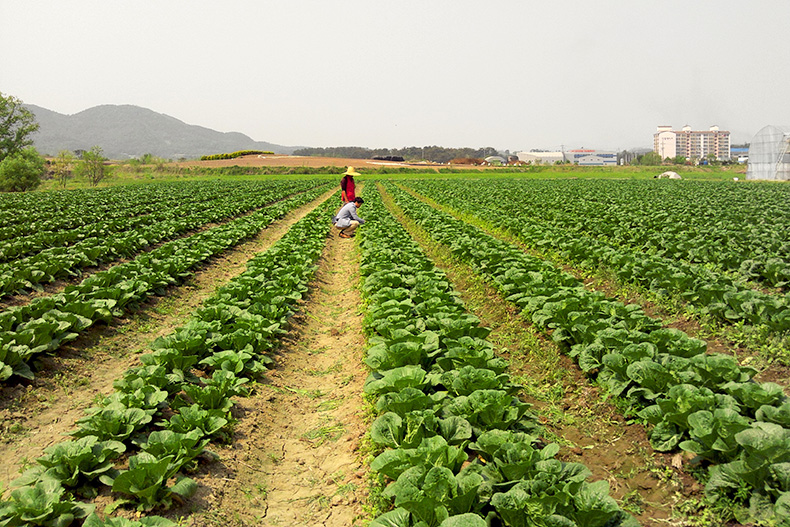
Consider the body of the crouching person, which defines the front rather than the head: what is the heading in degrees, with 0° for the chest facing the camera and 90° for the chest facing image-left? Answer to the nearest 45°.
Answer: approximately 270°
